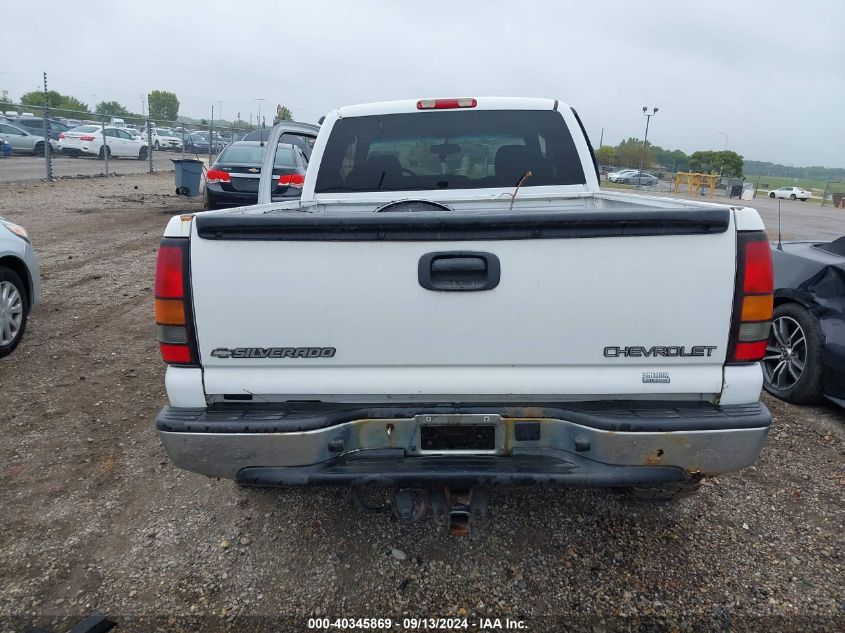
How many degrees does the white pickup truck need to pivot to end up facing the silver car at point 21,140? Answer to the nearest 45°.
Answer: approximately 45° to its left

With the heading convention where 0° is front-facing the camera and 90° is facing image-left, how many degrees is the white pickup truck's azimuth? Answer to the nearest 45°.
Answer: approximately 180°

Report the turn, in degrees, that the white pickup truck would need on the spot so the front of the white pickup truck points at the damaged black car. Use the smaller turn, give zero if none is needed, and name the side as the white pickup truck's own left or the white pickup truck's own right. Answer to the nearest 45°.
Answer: approximately 45° to the white pickup truck's own right

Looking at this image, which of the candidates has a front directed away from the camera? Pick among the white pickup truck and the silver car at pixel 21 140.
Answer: the white pickup truck
